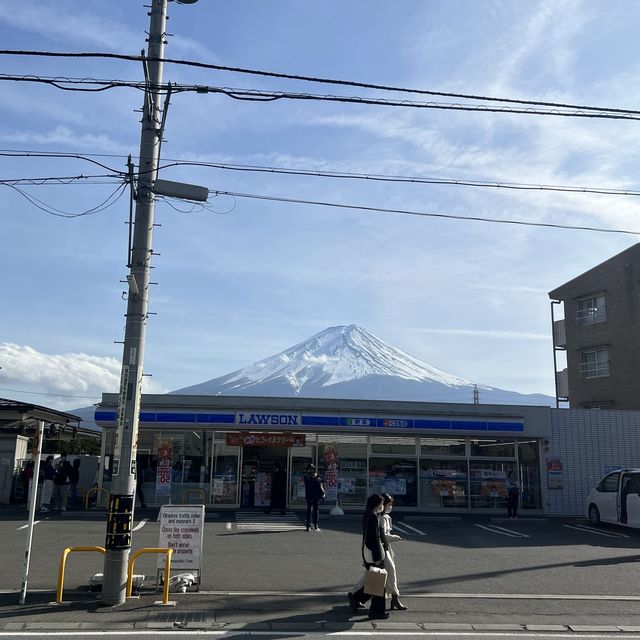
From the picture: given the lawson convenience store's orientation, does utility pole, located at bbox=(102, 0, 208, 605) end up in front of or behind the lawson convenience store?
in front

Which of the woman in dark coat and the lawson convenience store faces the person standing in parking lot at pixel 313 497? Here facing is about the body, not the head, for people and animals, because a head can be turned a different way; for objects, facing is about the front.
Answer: the lawson convenience store

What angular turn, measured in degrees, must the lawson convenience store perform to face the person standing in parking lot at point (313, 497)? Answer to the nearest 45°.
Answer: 0° — it already faces them

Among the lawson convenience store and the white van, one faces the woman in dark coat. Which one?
the lawson convenience store

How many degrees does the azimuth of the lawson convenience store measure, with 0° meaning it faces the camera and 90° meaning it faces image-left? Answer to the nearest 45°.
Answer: approximately 0°

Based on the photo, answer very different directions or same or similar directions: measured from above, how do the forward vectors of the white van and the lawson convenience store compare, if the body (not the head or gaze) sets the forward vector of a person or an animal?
very different directions

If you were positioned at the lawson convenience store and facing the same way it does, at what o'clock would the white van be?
The white van is roughly at 10 o'clock from the lawson convenience store.

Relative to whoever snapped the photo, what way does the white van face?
facing away from the viewer and to the left of the viewer
